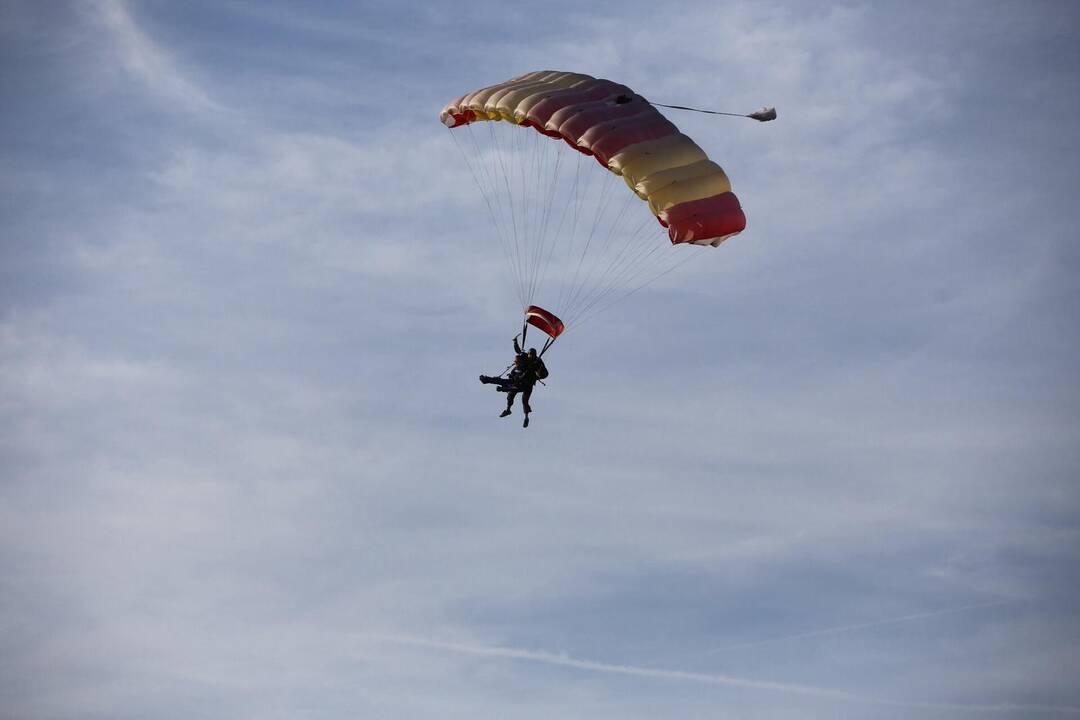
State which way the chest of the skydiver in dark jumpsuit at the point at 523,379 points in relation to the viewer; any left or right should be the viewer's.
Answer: facing the viewer and to the left of the viewer
